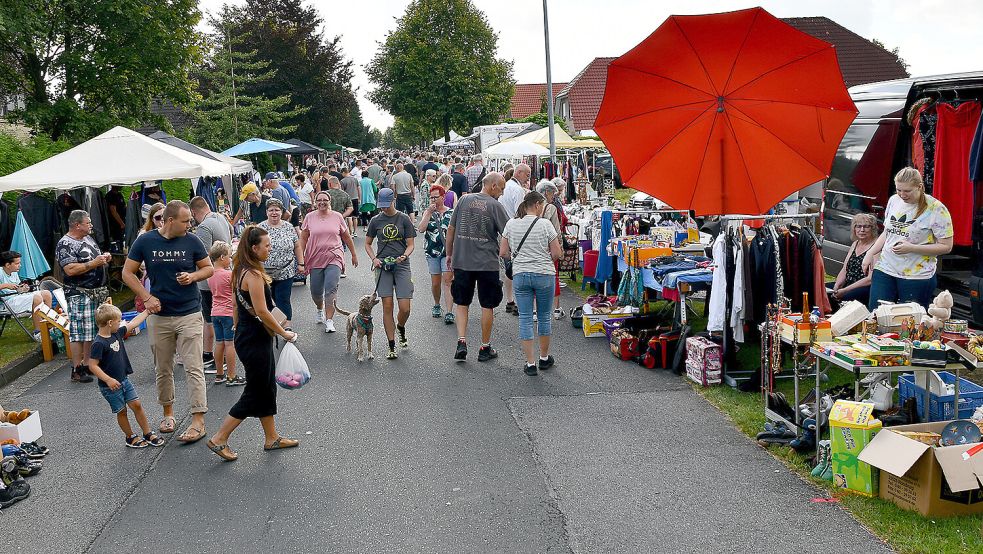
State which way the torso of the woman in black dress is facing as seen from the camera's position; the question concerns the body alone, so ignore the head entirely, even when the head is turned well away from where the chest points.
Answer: to the viewer's right

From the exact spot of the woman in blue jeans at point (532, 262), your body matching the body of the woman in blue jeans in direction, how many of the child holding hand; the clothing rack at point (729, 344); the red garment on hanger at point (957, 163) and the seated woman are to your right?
3

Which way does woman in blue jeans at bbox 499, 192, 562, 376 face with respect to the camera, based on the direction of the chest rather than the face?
away from the camera

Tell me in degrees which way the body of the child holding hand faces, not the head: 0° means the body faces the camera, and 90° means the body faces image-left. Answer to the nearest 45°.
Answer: approximately 315°

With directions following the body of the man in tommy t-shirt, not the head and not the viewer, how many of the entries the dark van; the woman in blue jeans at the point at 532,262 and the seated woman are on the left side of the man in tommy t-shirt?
3

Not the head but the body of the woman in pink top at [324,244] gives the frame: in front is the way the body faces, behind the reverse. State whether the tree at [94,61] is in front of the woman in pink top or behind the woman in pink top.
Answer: behind
